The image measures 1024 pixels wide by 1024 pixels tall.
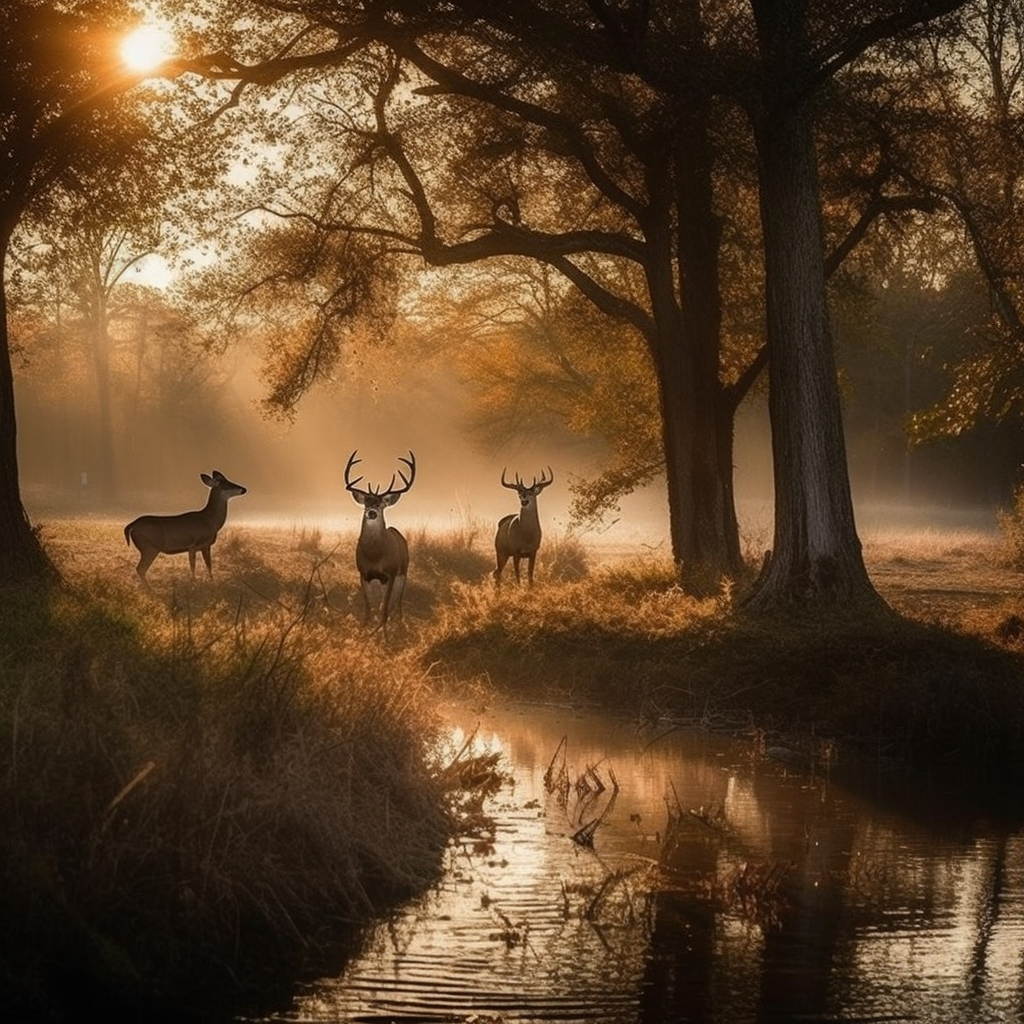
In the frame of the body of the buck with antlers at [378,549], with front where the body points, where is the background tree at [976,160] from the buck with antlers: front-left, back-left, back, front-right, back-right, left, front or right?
left

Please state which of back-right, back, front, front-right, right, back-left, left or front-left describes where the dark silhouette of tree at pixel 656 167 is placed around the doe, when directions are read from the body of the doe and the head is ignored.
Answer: front-right

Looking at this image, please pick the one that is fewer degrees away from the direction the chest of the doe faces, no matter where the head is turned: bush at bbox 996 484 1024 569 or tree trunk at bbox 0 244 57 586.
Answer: the bush

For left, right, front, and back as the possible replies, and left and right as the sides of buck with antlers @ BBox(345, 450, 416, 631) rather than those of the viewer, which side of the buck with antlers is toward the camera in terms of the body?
front

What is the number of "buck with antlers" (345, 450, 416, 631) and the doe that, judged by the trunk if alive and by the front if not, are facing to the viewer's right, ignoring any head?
1

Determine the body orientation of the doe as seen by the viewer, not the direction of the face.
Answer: to the viewer's right

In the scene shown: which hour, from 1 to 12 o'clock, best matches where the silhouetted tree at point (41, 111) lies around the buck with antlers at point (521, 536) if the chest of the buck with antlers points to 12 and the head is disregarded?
The silhouetted tree is roughly at 3 o'clock from the buck with antlers.

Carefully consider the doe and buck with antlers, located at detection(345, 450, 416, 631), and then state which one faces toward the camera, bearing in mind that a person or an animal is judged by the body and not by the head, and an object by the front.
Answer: the buck with antlers

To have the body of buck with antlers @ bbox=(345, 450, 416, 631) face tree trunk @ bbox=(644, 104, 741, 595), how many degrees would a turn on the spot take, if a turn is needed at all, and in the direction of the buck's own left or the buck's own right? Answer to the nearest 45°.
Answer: approximately 135° to the buck's own left

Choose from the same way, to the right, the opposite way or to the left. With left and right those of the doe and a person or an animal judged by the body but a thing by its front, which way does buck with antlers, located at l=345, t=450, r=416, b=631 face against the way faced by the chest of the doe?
to the right
